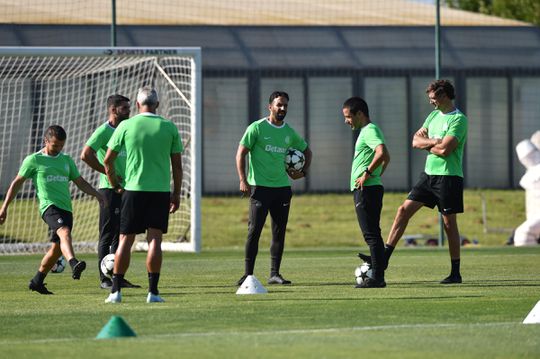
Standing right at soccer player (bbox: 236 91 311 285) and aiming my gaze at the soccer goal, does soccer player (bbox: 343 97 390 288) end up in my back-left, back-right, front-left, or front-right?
back-right

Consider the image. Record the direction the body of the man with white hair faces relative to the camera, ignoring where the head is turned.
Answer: away from the camera

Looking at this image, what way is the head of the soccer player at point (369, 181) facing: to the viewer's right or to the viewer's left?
to the viewer's left

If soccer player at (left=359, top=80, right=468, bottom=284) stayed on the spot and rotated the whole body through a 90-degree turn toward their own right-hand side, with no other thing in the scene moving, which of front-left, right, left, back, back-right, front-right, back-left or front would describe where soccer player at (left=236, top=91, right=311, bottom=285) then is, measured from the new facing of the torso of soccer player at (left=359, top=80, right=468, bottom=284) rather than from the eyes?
front-left

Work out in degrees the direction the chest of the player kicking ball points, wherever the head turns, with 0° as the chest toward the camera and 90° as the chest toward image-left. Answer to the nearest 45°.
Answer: approximately 315°

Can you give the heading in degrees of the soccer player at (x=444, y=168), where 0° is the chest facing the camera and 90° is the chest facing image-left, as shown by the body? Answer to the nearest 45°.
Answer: approximately 45°

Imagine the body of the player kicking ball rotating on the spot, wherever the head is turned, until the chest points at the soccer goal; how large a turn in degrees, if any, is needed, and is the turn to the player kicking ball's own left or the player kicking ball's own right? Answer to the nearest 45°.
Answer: approximately 135° to the player kicking ball's own left

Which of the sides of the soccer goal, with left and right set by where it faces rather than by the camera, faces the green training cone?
front

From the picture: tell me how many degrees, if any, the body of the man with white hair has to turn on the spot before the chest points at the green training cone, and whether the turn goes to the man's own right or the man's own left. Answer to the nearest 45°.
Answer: approximately 180°

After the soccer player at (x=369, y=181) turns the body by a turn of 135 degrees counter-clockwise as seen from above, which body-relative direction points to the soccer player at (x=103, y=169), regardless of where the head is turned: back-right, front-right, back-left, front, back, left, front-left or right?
back-right

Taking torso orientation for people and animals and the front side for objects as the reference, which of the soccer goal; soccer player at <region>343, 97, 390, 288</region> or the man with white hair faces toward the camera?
the soccer goal
